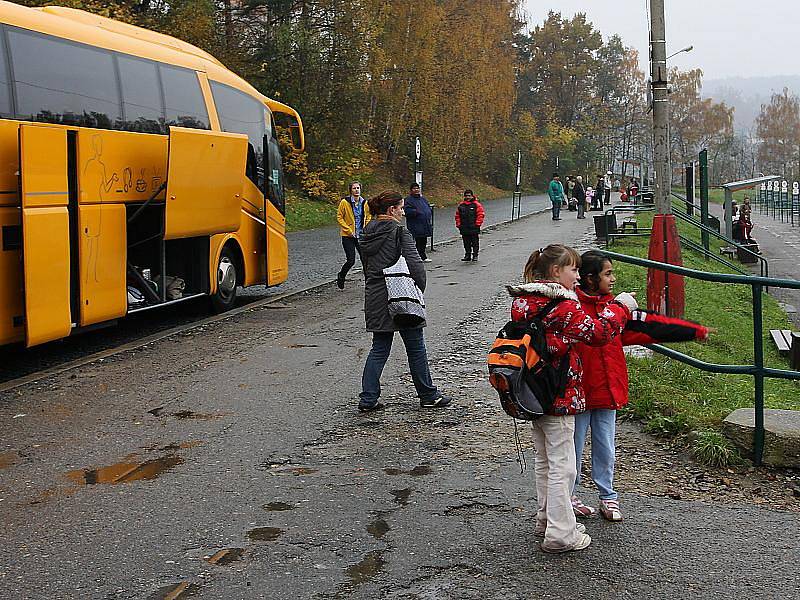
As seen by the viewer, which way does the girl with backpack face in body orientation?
to the viewer's right

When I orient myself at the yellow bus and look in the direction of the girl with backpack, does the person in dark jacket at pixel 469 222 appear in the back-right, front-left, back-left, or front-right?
back-left

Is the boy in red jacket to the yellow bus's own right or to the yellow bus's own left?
on its right

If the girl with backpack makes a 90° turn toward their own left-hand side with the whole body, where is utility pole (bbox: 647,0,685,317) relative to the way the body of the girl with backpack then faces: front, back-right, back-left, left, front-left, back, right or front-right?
front

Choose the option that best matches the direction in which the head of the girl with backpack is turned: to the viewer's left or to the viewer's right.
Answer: to the viewer's right
